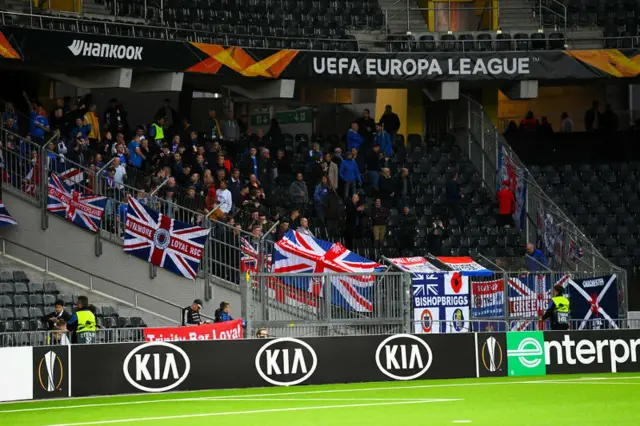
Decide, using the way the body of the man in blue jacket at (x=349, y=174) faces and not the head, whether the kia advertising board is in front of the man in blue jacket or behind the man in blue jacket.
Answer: in front

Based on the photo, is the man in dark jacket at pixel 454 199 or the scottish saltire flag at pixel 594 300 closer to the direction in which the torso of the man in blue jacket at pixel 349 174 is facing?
the scottish saltire flag

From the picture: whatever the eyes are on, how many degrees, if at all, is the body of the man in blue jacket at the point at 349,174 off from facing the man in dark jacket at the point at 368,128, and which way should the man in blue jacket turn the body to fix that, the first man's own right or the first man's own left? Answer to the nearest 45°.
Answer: approximately 135° to the first man's own right

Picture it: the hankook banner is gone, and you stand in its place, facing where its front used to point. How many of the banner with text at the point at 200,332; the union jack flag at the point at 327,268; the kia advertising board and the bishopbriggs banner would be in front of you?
4

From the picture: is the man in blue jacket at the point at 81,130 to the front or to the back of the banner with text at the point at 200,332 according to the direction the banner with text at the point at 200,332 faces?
to the back

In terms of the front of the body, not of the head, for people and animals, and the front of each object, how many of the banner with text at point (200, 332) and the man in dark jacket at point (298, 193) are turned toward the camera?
2

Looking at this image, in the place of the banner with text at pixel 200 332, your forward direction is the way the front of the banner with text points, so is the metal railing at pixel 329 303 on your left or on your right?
on your left

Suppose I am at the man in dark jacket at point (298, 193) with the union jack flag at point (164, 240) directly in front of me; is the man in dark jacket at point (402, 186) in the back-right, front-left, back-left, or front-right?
back-left

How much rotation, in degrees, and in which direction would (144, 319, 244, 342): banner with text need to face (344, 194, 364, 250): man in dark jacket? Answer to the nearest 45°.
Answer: approximately 135° to its left
